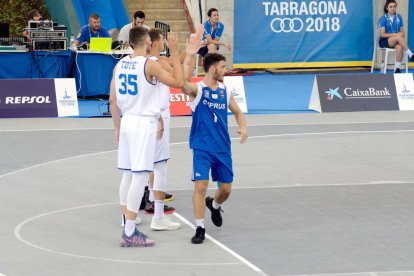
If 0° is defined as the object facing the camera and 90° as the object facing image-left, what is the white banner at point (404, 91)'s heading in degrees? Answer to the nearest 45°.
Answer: approximately 0°

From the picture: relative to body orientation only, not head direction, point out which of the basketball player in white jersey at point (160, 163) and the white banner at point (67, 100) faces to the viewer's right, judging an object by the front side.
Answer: the basketball player in white jersey

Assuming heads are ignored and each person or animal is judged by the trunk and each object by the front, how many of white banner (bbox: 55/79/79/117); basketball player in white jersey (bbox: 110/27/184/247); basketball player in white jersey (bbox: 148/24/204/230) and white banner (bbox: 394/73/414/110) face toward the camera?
2

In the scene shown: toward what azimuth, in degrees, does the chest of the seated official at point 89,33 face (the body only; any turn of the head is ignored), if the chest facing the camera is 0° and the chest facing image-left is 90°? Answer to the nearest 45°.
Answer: approximately 0°

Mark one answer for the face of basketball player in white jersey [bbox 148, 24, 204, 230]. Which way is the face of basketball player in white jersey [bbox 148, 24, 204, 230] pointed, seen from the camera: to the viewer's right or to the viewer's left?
to the viewer's right

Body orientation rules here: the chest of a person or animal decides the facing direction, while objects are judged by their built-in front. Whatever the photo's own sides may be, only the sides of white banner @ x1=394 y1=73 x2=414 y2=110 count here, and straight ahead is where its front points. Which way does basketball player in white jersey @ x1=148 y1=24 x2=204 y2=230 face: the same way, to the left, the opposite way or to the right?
to the left

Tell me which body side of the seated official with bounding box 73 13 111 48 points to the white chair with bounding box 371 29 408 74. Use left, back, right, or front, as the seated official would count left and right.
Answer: left

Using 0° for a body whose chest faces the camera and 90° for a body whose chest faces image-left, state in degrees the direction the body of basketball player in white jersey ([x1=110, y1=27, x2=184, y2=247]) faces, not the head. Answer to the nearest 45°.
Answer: approximately 225°

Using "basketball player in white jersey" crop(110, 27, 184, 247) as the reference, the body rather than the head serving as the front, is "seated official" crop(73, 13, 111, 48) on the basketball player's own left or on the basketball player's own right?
on the basketball player's own left
